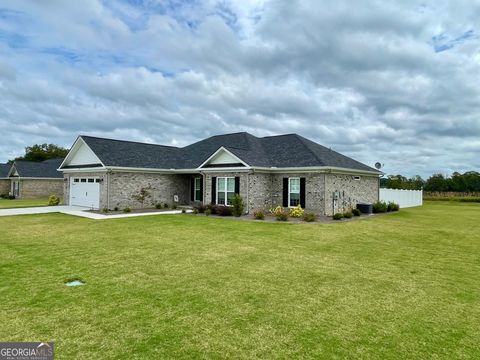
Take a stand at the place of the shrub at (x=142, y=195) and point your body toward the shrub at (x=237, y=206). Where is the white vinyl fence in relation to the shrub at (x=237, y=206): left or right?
left

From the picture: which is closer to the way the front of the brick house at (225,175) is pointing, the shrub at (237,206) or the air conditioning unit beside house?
the shrub

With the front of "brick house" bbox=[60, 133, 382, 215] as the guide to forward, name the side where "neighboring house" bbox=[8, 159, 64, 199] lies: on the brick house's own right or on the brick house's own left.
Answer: on the brick house's own right

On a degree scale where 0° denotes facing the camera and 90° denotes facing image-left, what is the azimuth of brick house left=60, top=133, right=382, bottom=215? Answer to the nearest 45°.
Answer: approximately 45°
